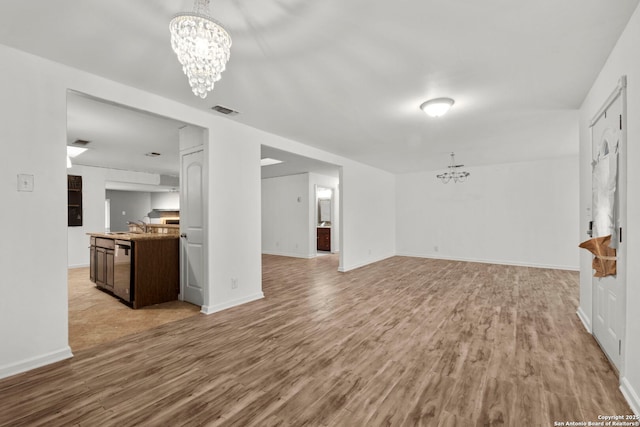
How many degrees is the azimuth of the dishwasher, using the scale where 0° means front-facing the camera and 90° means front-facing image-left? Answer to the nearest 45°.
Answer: approximately 45°

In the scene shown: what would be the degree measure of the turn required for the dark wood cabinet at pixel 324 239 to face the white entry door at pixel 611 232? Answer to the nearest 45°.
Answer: approximately 45° to its left

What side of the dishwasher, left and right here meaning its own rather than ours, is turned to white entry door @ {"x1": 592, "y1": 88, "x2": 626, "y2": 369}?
left

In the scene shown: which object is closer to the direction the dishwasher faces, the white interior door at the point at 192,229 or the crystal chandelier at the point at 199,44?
the crystal chandelier

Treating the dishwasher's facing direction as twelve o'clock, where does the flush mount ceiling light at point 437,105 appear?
The flush mount ceiling light is roughly at 9 o'clock from the dishwasher.

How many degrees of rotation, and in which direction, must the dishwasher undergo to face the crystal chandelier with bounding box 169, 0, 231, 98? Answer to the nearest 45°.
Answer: approximately 45° to its left

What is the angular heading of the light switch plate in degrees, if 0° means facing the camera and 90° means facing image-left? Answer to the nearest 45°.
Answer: approximately 0°
